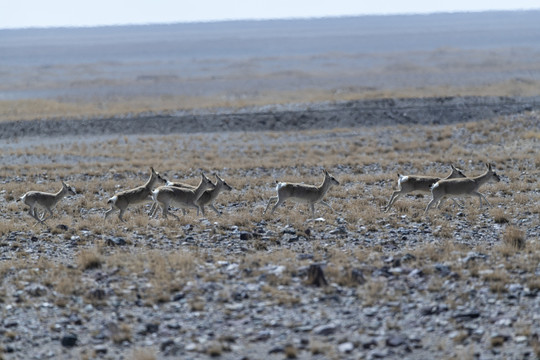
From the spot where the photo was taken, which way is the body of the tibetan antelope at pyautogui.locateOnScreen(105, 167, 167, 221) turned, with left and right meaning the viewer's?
facing to the right of the viewer

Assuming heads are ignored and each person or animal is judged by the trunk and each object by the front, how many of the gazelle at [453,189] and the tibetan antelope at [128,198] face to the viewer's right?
2

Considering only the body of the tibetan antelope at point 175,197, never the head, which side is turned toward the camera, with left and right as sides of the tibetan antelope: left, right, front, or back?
right

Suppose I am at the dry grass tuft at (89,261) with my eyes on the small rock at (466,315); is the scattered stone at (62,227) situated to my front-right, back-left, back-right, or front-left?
back-left

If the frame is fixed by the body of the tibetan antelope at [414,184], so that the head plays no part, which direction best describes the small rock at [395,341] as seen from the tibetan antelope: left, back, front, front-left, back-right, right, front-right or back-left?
right

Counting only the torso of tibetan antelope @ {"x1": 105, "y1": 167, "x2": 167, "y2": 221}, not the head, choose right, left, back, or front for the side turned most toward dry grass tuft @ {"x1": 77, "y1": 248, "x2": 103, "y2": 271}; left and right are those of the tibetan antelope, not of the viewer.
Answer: right

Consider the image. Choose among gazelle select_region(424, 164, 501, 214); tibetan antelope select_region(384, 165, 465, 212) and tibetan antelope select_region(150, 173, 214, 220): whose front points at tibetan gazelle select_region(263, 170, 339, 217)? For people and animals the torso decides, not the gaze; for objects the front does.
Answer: tibetan antelope select_region(150, 173, 214, 220)

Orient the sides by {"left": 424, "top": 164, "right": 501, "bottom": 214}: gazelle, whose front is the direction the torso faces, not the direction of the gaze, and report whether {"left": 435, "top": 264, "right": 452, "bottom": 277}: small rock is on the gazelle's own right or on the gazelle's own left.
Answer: on the gazelle's own right

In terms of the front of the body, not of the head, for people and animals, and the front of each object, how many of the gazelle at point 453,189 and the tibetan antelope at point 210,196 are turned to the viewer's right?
2

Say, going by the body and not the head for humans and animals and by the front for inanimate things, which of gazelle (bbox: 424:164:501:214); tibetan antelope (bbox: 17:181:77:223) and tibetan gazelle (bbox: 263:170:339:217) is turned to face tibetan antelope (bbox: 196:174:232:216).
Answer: tibetan antelope (bbox: 17:181:77:223)

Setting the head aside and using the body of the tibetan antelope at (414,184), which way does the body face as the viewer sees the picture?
to the viewer's right

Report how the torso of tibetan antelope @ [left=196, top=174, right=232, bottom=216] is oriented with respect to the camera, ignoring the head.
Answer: to the viewer's right

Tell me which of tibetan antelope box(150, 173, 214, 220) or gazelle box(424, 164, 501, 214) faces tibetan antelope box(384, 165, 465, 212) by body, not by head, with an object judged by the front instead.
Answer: tibetan antelope box(150, 173, 214, 220)

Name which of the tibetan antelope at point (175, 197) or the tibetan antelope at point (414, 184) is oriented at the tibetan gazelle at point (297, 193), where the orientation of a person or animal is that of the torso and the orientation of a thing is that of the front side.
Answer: the tibetan antelope at point (175, 197)

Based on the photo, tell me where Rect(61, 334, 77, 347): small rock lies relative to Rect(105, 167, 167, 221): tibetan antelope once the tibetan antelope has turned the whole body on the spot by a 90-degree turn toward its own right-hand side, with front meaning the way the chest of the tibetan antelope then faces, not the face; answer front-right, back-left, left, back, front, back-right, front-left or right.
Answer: front

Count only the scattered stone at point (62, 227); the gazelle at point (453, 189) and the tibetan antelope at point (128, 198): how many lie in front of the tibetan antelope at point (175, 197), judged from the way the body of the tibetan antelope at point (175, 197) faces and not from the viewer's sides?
1

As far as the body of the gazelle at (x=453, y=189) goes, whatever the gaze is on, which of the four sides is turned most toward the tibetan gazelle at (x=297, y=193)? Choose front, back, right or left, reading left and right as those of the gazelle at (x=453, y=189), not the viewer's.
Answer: back

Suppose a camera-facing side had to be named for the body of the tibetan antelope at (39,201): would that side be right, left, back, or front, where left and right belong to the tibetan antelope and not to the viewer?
right

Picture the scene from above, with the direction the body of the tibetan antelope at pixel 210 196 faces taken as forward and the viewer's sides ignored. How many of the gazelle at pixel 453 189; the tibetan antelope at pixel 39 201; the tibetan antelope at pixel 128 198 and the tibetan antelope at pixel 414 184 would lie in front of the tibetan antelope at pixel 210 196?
2
